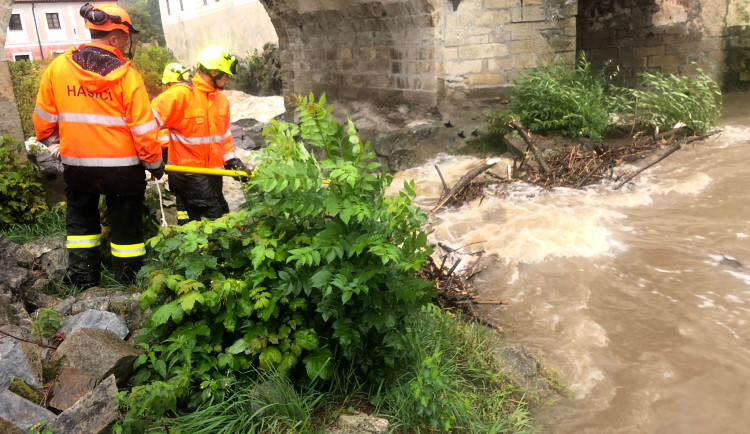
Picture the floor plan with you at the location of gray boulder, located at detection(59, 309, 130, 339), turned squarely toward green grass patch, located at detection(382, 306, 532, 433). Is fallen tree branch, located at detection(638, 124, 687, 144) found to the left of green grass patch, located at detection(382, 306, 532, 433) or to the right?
left

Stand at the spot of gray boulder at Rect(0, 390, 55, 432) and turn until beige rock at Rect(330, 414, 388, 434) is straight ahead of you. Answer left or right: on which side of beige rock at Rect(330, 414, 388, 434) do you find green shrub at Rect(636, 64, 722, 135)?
left

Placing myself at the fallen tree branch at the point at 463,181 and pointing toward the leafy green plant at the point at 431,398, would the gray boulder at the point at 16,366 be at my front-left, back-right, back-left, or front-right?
front-right

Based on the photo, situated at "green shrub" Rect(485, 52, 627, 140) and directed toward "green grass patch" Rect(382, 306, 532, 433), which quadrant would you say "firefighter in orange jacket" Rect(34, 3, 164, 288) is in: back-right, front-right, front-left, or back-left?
front-right

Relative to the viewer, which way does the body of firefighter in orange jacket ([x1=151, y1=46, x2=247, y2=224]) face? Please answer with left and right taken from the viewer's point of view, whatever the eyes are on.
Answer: facing the viewer and to the right of the viewer

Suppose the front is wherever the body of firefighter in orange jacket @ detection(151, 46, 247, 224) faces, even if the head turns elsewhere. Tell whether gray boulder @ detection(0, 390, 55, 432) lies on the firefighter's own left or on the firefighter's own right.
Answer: on the firefighter's own right

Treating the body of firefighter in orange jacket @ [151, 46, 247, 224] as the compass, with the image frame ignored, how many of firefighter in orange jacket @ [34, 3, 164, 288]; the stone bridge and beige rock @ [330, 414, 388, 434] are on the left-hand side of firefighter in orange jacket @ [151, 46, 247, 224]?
1

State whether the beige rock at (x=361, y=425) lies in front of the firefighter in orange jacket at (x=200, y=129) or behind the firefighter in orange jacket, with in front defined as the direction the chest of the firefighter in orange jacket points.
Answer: in front

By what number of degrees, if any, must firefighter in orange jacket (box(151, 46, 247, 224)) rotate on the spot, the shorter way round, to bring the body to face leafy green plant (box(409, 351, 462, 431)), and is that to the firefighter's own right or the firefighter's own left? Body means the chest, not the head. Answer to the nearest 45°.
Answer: approximately 45° to the firefighter's own right
